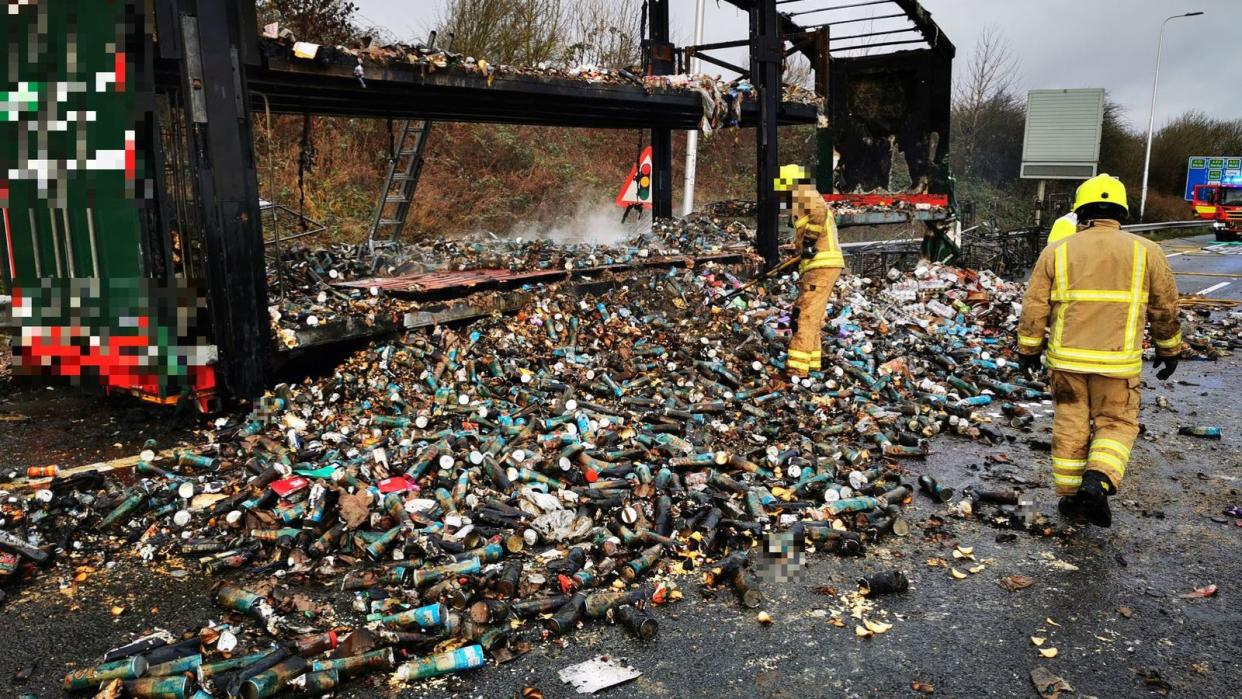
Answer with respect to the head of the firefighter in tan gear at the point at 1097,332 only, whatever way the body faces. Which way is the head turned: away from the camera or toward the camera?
away from the camera

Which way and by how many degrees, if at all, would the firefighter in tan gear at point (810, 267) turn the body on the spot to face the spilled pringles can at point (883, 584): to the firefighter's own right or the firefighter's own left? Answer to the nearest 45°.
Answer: approximately 90° to the firefighter's own left

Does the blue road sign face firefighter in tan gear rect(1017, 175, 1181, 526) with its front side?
yes

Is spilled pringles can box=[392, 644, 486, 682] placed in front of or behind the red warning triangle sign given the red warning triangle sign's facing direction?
in front

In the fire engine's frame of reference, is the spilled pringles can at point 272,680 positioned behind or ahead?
ahead

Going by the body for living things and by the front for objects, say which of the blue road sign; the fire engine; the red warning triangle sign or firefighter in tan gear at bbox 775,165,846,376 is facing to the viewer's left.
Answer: the firefighter in tan gear

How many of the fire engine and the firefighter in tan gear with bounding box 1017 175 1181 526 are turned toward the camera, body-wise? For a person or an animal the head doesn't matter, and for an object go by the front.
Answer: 1

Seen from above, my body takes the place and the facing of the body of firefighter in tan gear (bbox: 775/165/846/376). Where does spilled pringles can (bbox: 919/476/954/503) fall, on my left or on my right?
on my left
